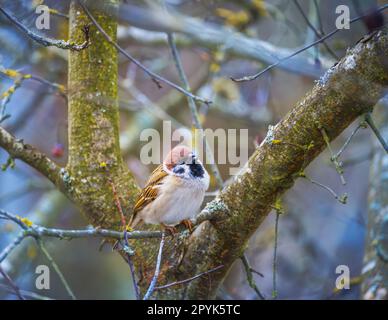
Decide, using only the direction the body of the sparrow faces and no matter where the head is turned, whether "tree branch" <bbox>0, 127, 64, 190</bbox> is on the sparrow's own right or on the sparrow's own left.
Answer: on the sparrow's own right

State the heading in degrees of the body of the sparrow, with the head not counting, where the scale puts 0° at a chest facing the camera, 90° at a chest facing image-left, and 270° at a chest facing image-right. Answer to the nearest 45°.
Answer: approximately 315°

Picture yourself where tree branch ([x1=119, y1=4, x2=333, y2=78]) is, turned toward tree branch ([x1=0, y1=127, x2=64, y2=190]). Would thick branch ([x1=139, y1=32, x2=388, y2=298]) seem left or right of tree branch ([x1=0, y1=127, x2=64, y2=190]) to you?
left
